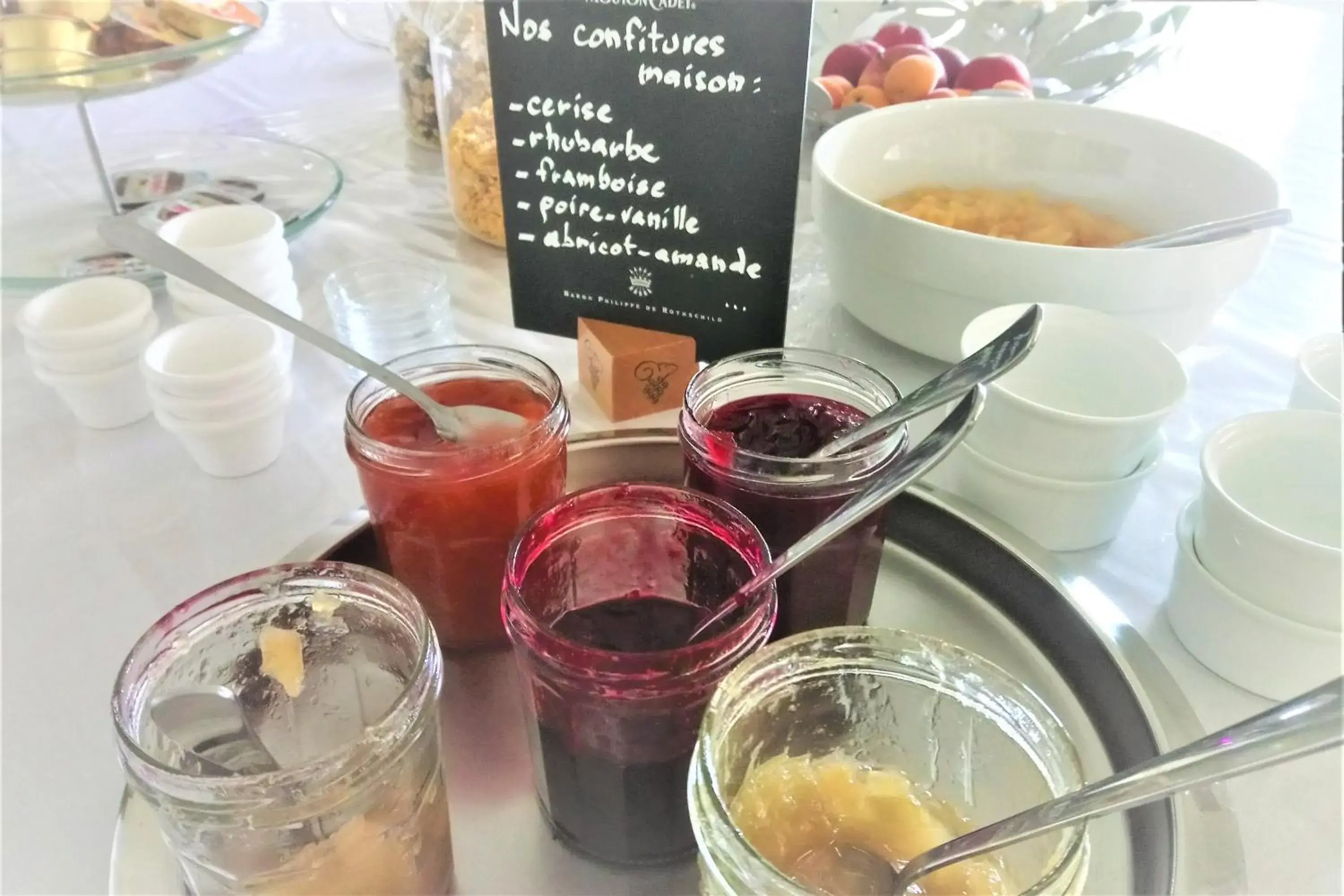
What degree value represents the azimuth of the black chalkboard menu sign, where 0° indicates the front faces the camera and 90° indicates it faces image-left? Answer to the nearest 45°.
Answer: approximately 0°

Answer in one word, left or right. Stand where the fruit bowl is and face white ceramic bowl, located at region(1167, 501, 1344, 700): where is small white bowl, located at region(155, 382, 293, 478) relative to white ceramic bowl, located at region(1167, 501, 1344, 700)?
right

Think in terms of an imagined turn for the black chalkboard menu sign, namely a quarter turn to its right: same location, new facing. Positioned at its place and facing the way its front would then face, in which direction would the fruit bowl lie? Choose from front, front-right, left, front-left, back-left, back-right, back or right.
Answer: back-right
